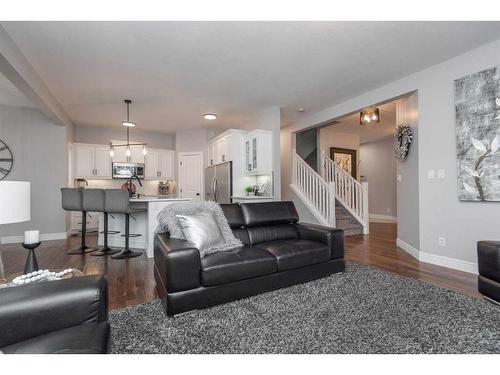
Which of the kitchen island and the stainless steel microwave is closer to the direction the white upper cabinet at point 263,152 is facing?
the kitchen island

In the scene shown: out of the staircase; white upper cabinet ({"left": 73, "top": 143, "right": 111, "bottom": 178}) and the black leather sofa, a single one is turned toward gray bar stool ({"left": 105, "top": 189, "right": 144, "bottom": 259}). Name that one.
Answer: the white upper cabinet

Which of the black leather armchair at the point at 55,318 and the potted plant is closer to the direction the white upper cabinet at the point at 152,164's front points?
the black leather armchair

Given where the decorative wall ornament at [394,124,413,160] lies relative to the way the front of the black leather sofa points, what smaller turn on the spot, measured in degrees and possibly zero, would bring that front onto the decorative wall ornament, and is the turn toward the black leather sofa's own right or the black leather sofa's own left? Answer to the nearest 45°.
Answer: approximately 90° to the black leather sofa's own left

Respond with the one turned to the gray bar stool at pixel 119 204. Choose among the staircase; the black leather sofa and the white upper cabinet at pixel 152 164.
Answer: the white upper cabinet

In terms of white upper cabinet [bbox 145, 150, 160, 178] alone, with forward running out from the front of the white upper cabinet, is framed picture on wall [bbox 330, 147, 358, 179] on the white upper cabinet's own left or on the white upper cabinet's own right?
on the white upper cabinet's own left

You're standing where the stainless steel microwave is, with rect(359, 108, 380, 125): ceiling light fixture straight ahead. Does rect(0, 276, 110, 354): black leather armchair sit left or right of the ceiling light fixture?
right

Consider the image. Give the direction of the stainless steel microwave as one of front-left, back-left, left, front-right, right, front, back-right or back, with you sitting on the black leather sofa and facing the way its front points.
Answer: back

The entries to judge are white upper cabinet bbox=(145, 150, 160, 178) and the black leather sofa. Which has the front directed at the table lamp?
the white upper cabinet

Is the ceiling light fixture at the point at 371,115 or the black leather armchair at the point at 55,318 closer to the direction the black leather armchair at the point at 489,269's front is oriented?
the black leather armchair

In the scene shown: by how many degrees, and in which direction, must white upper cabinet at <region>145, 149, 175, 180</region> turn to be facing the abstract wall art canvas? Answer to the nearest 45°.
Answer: approximately 45° to its left

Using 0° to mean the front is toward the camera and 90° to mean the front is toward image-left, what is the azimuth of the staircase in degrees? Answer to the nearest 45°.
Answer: approximately 315°

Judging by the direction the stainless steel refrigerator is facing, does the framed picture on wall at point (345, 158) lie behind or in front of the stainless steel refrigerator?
behind

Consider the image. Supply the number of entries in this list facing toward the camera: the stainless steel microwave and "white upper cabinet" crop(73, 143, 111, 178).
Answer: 2

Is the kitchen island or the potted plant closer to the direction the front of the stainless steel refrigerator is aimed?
the kitchen island

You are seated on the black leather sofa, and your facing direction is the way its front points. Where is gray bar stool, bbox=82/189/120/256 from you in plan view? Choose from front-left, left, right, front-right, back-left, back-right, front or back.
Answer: back

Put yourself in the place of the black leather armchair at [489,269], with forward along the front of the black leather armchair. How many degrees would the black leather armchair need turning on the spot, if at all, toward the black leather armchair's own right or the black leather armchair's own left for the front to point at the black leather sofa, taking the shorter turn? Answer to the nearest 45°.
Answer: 0° — it already faces it
